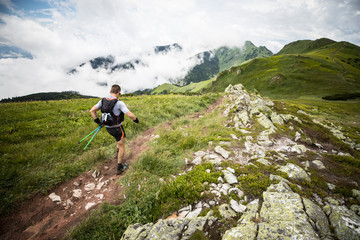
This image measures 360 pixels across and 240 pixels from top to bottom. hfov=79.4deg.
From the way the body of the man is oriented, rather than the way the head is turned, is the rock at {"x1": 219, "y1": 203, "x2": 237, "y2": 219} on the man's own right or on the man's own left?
on the man's own right

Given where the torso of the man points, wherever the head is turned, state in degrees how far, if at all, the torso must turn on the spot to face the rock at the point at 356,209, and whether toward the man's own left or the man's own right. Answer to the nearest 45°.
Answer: approximately 90° to the man's own right

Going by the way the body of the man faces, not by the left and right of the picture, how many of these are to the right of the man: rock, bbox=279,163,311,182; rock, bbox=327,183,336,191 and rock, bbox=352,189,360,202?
3

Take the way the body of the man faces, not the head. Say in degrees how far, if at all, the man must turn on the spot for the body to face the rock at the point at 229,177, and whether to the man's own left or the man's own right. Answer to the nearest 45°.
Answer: approximately 90° to the man's own right

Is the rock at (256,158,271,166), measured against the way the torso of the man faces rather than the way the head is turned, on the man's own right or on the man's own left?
on the man's own right

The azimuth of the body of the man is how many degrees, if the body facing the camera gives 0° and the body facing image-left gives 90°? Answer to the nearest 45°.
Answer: approximately 225°

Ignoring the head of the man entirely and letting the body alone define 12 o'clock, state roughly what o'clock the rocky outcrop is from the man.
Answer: The rocky outcrop is roughly at 4 o'clock from the man.

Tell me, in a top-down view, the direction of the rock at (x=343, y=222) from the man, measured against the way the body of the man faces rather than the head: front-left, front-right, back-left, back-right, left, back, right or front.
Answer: right

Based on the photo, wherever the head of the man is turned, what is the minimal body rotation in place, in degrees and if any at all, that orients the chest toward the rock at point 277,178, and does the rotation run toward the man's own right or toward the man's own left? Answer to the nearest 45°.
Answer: approximately 90° to the man's own right

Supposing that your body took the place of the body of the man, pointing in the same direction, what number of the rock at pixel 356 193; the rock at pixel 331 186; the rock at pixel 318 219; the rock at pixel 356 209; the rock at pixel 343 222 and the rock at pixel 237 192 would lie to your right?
6

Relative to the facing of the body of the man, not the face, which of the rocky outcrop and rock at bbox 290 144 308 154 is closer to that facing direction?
the rock

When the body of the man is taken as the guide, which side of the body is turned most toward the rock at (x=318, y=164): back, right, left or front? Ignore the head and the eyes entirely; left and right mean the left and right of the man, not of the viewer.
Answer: right

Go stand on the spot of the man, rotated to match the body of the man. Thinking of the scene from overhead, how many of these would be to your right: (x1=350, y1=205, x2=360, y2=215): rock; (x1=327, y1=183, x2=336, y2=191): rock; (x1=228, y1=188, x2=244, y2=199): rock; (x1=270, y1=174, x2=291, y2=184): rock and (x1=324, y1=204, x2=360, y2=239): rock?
5
